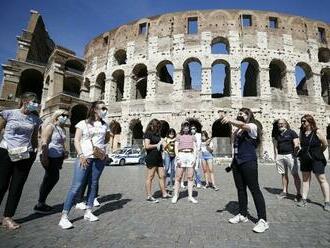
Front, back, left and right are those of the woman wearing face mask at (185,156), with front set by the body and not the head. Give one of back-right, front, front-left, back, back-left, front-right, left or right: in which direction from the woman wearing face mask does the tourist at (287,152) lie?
left

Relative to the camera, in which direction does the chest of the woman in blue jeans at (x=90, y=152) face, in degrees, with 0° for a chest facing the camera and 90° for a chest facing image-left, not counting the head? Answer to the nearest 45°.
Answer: approximately 315°

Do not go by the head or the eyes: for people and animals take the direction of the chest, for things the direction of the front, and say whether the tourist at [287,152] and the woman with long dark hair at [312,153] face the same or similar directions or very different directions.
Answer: same or similar directions

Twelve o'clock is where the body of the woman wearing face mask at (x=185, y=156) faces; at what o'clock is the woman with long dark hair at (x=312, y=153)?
The woman with long dark hair is roughly at 9 o'clock from the woman wearing face mask.

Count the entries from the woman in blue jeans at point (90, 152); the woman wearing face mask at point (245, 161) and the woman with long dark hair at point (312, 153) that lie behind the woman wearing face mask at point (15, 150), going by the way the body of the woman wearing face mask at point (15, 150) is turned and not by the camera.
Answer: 0

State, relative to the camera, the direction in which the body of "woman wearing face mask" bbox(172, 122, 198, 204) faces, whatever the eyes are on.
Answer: toward the camera

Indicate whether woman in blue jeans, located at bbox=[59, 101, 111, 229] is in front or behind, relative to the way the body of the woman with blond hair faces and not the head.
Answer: in front

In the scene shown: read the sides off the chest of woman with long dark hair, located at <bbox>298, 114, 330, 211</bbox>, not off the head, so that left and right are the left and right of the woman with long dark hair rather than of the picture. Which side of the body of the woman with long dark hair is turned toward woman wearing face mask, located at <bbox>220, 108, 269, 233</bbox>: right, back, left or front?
front

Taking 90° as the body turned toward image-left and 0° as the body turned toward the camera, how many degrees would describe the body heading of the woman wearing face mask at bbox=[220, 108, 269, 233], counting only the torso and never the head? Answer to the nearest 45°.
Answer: approximately 45°

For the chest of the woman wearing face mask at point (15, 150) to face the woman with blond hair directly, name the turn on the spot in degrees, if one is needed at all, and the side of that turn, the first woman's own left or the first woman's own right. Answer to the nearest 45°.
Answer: approximately 90° to the first woman's own left

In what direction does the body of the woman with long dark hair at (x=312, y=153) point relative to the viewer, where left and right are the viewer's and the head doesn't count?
facing the viewer and to the left of the viewer

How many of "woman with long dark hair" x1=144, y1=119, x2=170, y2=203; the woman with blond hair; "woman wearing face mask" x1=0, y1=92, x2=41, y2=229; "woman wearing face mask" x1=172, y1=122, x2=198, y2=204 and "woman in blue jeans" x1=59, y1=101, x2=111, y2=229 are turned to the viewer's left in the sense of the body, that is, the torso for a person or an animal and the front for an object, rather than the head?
0

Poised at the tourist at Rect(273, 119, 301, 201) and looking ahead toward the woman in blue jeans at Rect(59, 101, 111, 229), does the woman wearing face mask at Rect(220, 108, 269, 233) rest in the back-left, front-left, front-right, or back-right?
front-left
